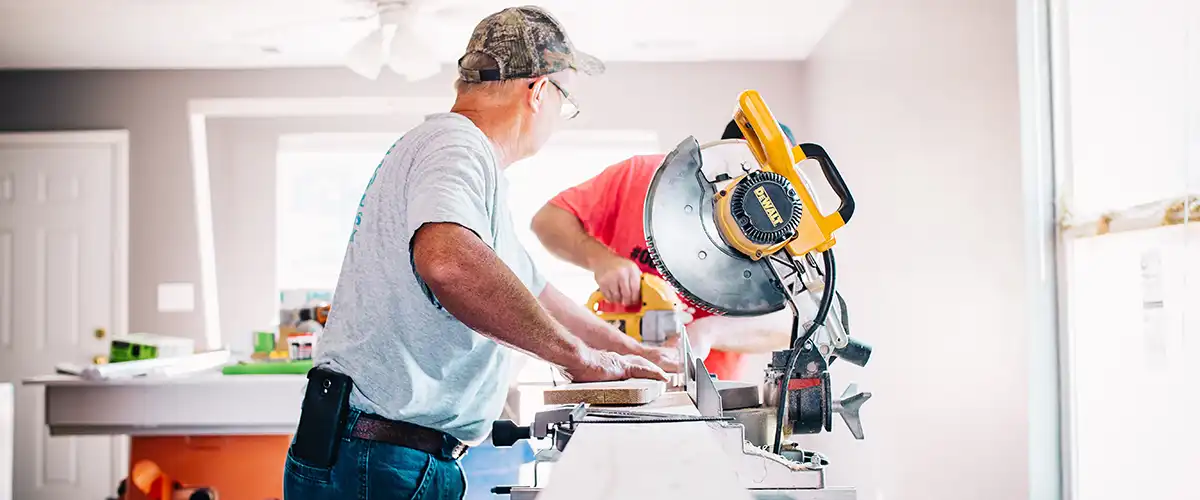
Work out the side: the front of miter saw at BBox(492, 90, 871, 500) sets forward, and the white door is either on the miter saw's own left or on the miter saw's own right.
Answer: on the miter saw's own right

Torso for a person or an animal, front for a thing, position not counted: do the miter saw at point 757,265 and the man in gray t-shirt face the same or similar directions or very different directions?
very different directions

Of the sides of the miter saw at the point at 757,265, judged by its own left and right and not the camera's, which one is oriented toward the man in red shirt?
right

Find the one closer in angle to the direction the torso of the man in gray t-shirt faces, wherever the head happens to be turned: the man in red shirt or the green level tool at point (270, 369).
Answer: the man in red shirt

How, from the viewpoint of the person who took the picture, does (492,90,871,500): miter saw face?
facing to the left of the viewer

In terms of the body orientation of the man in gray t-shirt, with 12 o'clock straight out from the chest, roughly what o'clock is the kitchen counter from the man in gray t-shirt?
The kitchen counter is roughly at 8 o'clock from the man in gray t-shirt.

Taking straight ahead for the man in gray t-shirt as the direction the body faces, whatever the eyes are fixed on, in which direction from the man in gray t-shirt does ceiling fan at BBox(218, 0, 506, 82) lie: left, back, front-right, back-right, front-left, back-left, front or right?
left

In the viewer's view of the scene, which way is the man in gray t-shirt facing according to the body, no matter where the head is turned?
to the viewer's right

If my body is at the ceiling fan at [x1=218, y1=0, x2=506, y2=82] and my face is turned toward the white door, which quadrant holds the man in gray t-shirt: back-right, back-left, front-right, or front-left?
back-left

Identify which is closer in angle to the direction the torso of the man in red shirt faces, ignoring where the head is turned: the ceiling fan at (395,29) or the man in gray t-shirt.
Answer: the man in gray t-shirt
